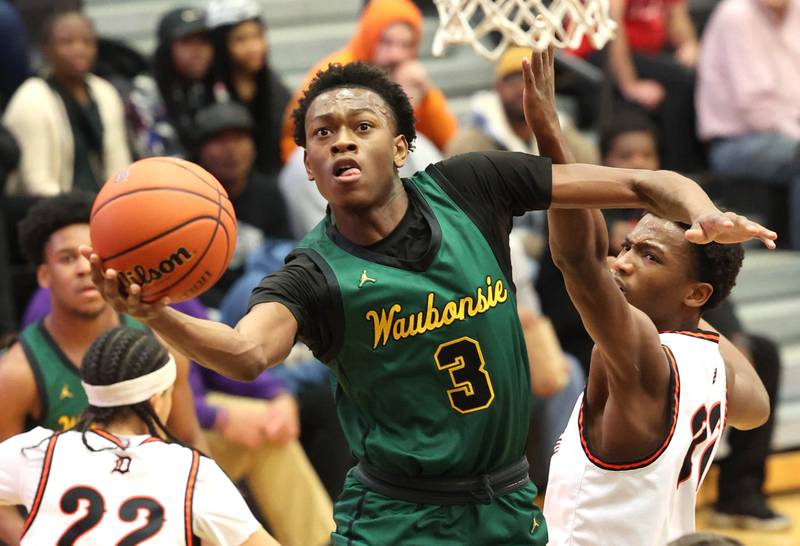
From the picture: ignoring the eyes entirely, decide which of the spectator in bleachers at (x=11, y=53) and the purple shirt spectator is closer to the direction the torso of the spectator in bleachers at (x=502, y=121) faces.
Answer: the purple shirt spectator

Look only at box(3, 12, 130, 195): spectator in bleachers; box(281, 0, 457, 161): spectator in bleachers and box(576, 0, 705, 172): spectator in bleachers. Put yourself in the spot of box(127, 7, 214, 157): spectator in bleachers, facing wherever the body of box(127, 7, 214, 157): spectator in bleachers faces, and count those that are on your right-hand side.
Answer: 1
